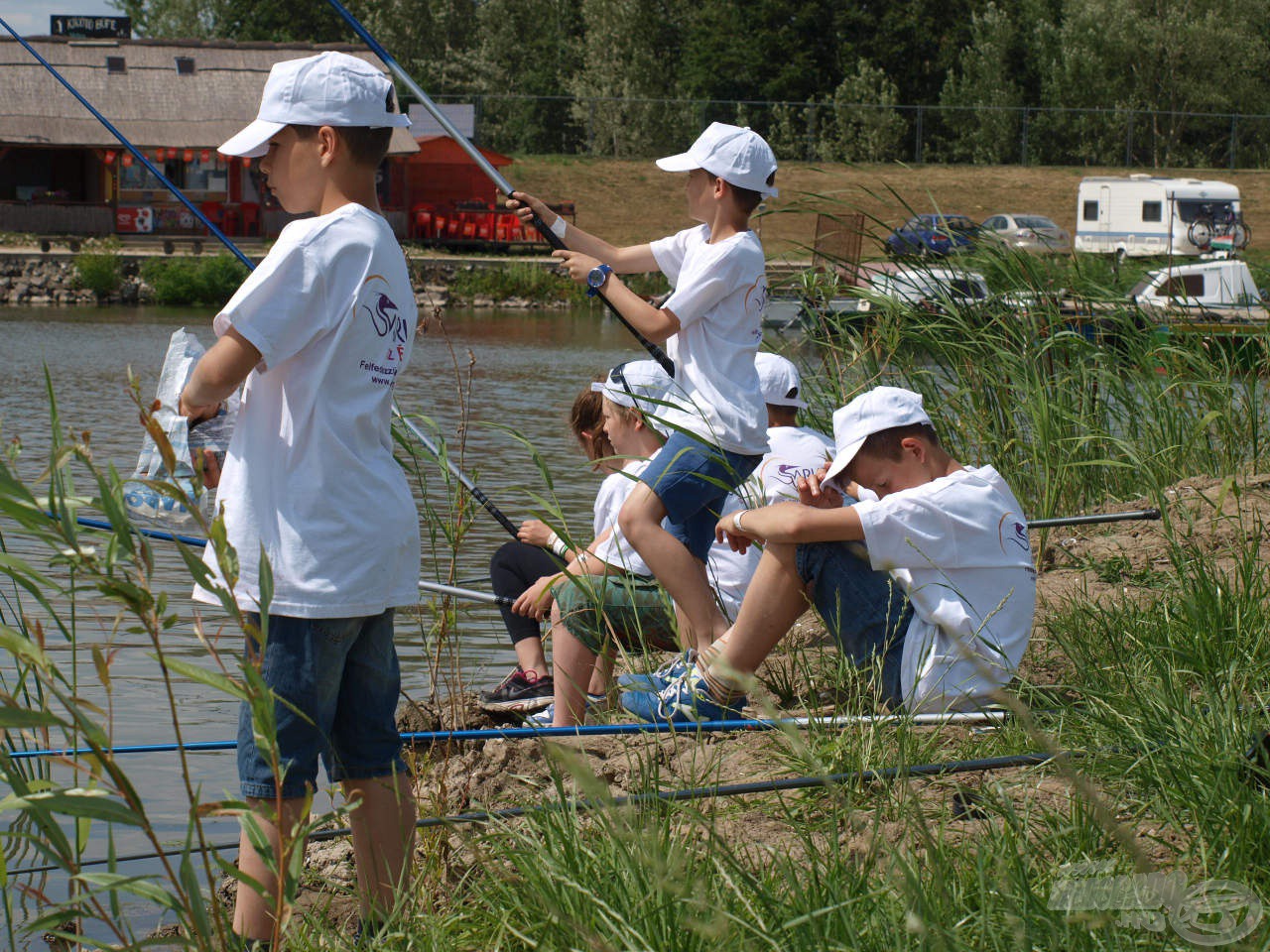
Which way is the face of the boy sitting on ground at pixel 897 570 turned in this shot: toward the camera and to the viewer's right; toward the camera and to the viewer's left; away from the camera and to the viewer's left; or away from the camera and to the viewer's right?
toward the camera and to the viewer's left

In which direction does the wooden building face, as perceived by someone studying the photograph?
facing the viewer

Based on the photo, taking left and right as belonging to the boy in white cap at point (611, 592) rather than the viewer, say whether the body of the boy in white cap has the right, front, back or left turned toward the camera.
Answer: left

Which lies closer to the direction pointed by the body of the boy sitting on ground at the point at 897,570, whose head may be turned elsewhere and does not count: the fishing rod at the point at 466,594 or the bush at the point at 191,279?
the fishing rod

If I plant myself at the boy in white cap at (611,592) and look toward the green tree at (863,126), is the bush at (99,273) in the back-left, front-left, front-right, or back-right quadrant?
front-left

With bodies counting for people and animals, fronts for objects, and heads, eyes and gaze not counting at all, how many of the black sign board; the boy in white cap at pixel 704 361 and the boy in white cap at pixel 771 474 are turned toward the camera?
1

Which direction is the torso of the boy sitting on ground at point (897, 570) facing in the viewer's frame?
to the viewer's left

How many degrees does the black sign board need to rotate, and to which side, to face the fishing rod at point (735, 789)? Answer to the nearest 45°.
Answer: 0° — it already faces it

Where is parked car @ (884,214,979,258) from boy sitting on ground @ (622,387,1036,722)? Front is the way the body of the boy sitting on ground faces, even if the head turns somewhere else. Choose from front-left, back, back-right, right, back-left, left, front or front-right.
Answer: right

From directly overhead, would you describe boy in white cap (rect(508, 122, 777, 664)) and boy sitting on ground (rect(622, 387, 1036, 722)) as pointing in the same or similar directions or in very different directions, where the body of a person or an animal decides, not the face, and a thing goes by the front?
same or similar directions

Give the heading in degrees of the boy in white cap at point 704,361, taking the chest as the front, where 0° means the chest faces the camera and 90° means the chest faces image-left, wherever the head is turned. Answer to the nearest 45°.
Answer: approximately 90°

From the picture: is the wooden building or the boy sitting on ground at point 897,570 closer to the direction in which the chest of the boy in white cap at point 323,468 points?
the wooden building

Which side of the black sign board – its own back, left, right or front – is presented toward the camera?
front

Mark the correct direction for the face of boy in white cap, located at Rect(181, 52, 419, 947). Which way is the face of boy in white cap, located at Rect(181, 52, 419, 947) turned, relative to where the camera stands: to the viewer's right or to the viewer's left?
to the viewer's left

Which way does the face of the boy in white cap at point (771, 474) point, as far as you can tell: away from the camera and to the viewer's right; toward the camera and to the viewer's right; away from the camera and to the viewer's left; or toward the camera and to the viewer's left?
away from the camera and to the viewer's left

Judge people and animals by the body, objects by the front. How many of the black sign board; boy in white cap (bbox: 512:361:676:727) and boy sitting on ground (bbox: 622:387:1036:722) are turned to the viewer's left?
2
